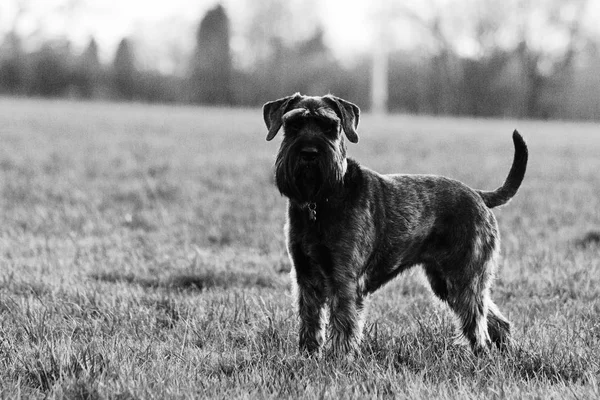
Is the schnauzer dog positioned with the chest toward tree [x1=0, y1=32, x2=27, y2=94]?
no

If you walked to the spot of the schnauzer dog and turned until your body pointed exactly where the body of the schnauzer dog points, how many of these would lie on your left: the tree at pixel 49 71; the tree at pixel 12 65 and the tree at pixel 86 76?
0

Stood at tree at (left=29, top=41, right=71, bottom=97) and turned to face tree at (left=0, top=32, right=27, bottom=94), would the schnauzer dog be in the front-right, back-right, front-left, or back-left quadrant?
back-left

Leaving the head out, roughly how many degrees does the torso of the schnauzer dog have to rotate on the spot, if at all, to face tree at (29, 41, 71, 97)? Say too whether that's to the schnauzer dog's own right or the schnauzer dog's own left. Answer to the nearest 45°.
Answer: approximately 90° to the schnauzer dog's own right

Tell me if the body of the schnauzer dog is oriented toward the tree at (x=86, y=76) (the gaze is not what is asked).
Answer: no

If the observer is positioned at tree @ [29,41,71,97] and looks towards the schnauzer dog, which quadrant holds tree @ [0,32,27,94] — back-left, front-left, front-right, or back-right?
back-right

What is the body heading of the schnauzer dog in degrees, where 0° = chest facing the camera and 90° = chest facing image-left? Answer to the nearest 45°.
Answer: approximately 45°
